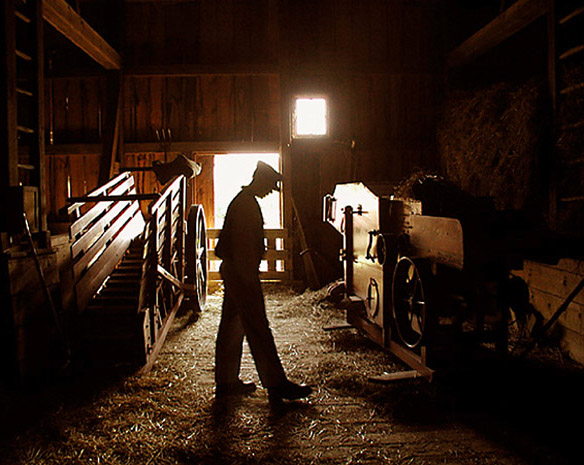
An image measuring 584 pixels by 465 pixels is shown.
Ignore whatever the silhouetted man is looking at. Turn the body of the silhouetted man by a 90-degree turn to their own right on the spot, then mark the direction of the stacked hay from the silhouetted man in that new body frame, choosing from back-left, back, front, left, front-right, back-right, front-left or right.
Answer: back-left

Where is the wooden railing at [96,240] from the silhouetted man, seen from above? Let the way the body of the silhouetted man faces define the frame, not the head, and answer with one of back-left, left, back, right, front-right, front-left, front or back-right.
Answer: back-left

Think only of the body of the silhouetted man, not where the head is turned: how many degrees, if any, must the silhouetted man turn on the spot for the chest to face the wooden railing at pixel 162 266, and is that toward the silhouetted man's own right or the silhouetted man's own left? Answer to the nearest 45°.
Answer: approximately 135° to the silhouetted man's own left

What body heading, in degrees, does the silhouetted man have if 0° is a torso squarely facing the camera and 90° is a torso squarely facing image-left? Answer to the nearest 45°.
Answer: approximately 270°

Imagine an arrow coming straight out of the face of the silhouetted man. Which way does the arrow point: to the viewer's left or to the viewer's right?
to the viewer's right

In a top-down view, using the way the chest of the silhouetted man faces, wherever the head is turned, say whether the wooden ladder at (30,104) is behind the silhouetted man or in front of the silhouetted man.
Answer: behind

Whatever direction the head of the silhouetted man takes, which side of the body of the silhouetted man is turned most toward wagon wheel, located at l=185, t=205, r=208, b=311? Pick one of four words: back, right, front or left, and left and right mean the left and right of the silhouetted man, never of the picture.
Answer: left
